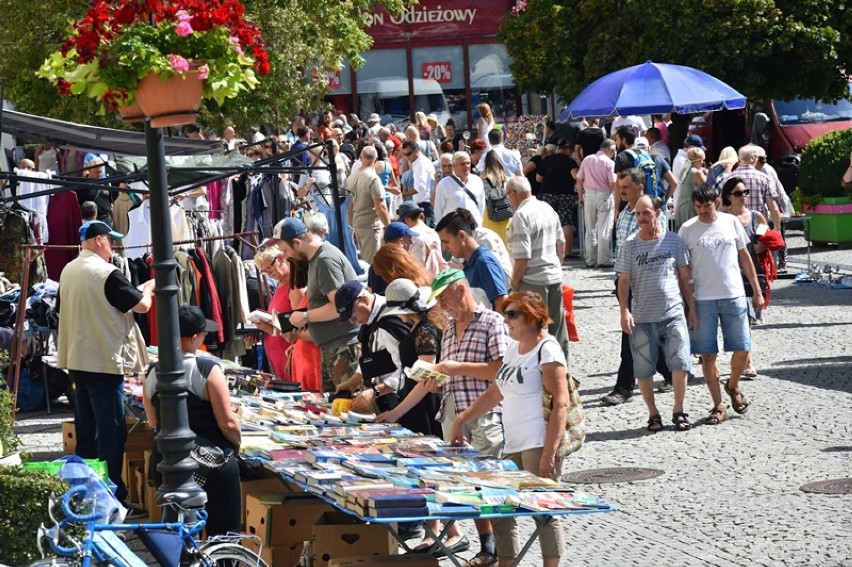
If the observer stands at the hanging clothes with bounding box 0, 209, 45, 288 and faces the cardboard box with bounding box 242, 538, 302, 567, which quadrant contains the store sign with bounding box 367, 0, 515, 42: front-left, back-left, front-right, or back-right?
back-left

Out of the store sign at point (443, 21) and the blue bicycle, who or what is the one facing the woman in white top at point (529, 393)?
the store sign

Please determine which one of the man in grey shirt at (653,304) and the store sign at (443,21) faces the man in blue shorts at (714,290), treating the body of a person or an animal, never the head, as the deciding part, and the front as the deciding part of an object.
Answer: the store sign

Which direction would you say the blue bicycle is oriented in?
to the viewer's left

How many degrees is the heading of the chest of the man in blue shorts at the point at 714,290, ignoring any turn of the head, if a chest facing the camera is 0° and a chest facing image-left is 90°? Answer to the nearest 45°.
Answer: approximately 0°

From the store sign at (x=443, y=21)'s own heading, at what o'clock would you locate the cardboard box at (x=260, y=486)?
The cardboard box is roughly at 12 o'clock from the store sign.

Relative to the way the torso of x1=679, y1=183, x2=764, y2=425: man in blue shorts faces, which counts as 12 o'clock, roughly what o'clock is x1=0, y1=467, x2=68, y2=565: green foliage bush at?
The green foliage bush is roughly at 1 o'clock from the man in blue shorts.

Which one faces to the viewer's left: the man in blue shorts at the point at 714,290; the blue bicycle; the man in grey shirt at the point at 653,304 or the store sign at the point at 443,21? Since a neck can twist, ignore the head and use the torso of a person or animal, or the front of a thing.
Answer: the blue bicycle

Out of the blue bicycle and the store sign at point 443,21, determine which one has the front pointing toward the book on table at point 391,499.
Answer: the store sign

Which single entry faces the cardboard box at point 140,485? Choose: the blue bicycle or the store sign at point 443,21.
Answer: the store sign

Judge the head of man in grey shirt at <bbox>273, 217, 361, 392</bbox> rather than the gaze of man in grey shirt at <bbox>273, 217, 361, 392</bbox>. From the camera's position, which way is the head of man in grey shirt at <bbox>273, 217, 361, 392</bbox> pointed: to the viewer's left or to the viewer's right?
to the viewer's left

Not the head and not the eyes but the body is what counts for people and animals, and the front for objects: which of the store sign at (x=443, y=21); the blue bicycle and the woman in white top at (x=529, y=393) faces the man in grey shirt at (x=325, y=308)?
the store sign
